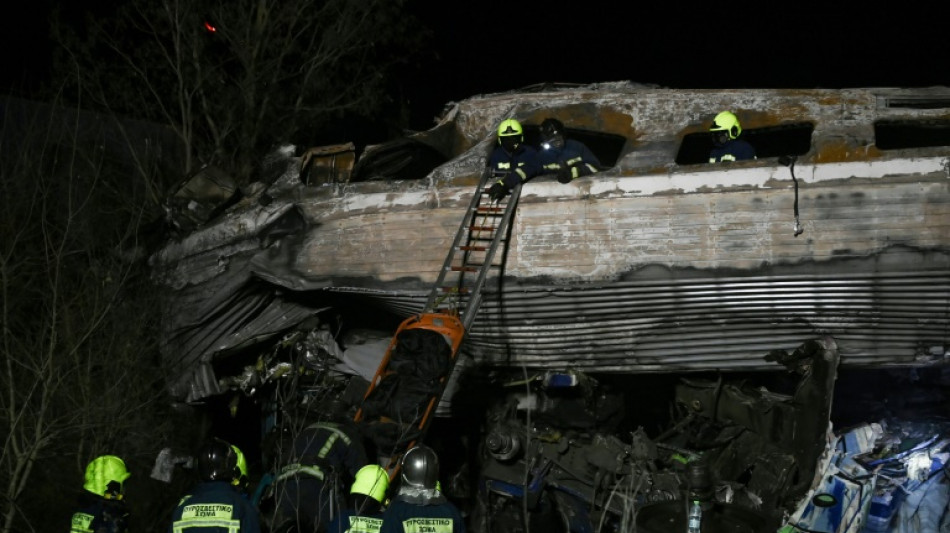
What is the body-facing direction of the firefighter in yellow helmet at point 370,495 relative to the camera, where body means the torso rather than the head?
away from the camera

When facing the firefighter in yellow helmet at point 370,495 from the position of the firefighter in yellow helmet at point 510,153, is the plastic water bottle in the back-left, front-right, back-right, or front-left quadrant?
front-left

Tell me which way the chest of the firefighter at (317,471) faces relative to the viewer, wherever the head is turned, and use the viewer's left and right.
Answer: facing away from the viewer and to the right of the viewer

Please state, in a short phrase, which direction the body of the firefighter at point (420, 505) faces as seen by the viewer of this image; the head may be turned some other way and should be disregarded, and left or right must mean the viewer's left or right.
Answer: facing away from the viewer

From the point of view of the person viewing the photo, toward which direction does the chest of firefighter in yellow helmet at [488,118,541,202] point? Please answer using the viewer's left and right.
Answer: facing the viewer

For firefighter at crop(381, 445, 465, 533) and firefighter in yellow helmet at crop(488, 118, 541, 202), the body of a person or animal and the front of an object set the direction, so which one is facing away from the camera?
the firefighter

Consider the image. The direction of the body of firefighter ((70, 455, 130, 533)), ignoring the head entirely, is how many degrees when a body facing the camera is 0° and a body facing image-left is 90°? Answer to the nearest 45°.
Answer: approximately 225°

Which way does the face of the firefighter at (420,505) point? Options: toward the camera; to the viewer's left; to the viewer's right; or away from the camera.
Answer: away from the camera

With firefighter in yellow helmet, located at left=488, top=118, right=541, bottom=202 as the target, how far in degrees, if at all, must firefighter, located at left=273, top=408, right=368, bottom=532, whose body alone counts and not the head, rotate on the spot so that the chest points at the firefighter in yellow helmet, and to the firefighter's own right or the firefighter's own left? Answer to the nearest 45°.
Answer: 0° — they already face them

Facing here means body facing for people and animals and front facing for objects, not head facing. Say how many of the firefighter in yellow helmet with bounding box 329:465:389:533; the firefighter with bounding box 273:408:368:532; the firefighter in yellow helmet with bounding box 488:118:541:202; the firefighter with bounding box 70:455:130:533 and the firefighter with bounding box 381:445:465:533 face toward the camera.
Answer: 1

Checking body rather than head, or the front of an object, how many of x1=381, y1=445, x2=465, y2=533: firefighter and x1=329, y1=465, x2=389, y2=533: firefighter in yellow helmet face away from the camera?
2

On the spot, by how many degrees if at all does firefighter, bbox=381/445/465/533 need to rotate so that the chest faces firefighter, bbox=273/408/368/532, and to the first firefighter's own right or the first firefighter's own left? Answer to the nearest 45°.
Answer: approximately 45° to the first firefighter's own left

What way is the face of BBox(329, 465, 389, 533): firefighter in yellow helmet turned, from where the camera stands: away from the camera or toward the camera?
away from the camera

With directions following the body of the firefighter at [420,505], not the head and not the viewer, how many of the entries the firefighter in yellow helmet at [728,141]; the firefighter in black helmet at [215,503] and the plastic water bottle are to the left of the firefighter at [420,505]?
1

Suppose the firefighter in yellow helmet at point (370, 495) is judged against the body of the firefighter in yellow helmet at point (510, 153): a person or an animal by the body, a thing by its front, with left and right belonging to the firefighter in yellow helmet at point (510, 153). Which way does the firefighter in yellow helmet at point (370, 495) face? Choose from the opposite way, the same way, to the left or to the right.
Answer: the opposite way

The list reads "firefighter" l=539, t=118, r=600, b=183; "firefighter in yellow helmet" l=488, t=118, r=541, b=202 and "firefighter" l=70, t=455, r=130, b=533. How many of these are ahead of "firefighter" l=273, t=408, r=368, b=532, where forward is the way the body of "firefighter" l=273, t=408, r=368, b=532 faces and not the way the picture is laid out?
2

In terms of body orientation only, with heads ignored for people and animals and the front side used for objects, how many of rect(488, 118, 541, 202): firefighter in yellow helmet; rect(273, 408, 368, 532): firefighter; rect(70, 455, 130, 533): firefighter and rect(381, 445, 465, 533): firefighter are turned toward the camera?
1

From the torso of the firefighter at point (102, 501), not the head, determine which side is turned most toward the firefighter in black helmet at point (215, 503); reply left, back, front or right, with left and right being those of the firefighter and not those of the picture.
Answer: right

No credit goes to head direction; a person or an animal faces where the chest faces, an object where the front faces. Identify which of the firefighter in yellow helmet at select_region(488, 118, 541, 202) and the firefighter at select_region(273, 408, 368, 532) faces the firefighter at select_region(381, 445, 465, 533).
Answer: the firefighter in yellow helmet
